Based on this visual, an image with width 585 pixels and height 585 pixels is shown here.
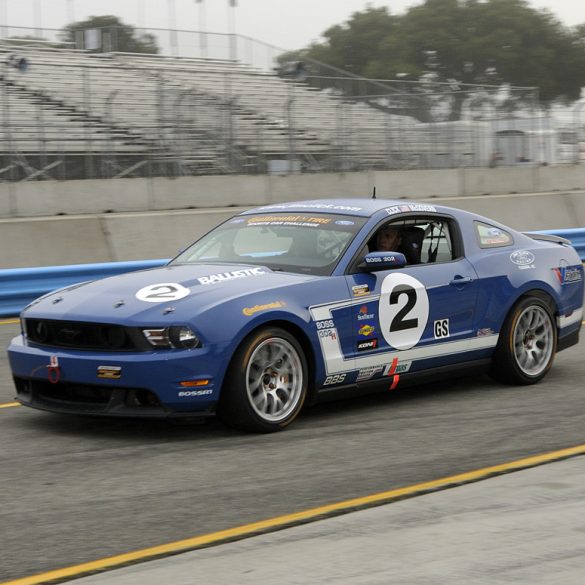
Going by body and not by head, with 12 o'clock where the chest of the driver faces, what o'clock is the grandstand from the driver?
The grandstand is roughly at 4 o'clock from the driver.

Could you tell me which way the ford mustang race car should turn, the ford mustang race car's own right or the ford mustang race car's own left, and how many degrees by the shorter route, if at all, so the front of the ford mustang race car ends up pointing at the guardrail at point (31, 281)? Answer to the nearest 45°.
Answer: approximately 90° to the ford mustang race car's own right

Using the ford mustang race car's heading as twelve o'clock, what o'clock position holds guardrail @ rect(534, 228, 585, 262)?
The guardrail is roughly at 5 o'clock from the ford mustang race car.

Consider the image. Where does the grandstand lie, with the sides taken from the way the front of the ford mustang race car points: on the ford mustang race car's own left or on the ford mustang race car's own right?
on the ford mustang race car's own right

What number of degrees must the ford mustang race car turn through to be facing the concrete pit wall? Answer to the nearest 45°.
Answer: approximately 135° to its right

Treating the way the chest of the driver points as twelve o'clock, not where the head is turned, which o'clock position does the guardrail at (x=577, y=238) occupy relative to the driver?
The guardrail is roughly at 5 o'clock from the driver.

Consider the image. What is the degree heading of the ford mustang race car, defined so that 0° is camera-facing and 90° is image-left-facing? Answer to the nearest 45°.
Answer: approximately 45°

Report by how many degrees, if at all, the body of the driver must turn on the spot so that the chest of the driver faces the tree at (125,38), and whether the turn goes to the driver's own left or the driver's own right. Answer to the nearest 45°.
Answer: approximately 135° to the driver's own right

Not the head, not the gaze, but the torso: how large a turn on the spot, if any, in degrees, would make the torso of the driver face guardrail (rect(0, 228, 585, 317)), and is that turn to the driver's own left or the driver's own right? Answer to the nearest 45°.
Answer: approximately 90° to the driver's own right

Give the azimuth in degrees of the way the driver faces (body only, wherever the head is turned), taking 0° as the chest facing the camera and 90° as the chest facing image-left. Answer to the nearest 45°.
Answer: approximately 45°
